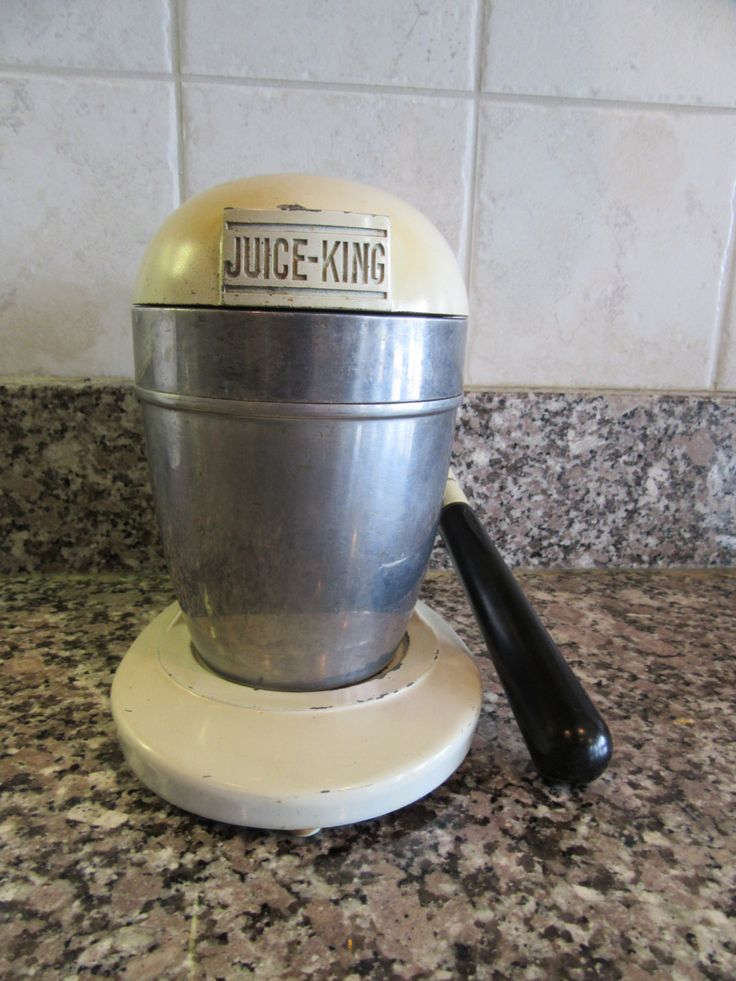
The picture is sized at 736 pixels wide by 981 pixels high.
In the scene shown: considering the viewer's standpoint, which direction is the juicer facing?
facing the viewer
